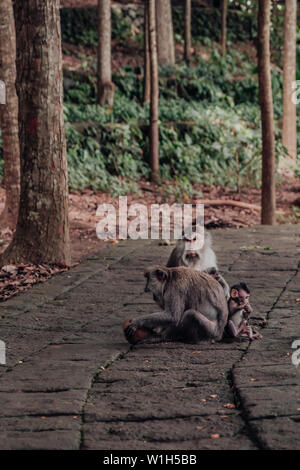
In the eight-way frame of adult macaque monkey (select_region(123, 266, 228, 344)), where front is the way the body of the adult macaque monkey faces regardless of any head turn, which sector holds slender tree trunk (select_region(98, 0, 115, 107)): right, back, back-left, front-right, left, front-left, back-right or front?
right

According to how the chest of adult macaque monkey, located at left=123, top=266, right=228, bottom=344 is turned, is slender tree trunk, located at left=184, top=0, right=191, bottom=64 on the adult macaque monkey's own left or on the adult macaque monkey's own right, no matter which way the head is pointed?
on the adult macaque monkey's own right

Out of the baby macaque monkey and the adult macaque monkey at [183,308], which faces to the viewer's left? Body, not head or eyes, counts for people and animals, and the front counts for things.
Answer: the adult macaque monkey

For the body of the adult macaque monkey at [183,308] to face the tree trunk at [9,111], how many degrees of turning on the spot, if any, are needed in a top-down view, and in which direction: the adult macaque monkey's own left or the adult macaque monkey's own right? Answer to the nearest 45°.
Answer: approximately 45° to the adult macaque monkey's own right

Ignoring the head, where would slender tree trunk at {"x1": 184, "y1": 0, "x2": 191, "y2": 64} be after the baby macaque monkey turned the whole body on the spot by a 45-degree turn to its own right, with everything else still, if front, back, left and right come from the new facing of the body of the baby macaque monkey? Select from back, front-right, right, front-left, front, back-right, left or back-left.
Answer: back

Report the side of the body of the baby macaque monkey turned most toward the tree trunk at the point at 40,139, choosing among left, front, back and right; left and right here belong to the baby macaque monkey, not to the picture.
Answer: back

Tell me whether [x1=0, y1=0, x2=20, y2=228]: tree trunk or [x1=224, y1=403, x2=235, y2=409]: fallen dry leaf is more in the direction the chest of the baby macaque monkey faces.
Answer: the fallen dry leaf

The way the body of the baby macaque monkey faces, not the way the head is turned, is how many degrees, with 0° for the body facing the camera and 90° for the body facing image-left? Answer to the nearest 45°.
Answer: approximately 315°

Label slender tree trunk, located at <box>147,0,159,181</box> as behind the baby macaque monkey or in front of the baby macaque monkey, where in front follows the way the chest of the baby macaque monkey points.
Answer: behind

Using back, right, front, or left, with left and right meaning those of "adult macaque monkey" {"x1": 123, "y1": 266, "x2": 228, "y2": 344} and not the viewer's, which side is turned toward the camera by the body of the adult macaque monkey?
left
